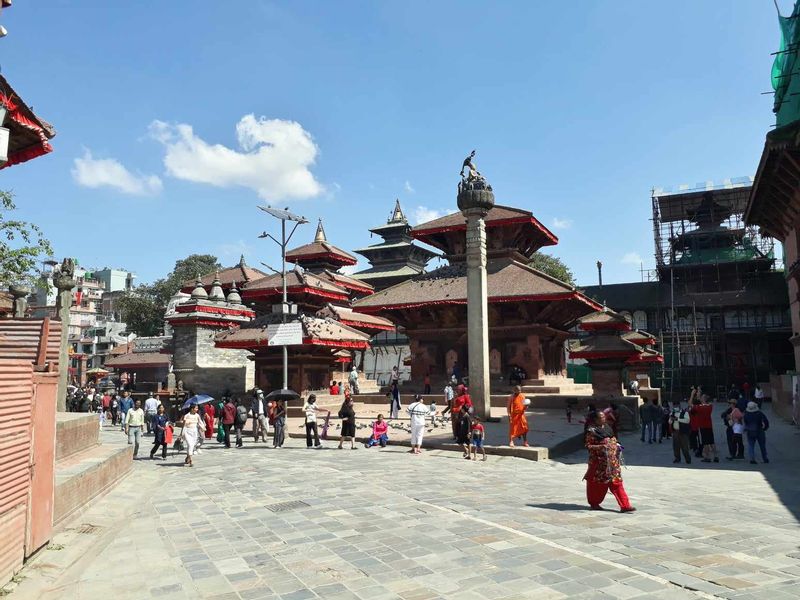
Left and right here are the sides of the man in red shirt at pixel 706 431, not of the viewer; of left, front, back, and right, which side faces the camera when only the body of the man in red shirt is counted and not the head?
back

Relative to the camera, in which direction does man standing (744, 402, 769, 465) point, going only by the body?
away from the camera

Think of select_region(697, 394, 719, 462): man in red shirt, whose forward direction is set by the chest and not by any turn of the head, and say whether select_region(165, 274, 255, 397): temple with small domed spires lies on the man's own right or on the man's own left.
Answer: on the man's own left

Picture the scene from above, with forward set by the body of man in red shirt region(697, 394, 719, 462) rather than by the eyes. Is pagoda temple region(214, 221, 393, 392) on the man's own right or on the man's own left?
on the man's own left
